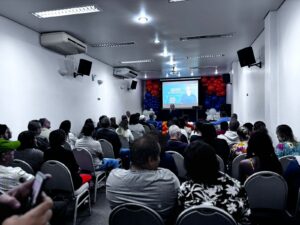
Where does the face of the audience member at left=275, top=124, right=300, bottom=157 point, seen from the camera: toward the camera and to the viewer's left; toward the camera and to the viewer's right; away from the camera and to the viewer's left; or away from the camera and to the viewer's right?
away from the camera and to the viewer's left

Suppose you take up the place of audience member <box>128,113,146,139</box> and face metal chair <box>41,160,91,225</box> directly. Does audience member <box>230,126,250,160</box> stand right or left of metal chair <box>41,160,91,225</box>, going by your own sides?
left

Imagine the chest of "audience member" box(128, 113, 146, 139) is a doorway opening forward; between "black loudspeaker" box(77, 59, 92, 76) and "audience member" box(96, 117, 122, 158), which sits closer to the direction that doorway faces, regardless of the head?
the black loudspeaker

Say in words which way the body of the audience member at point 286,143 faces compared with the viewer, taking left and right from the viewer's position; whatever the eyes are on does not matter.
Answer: facing away from the viewer and to the left of the viewer

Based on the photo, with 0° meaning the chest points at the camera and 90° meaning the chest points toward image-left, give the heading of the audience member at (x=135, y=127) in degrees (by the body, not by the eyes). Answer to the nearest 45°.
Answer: approximately 180°

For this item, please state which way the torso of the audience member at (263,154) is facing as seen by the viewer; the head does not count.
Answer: away from the camera

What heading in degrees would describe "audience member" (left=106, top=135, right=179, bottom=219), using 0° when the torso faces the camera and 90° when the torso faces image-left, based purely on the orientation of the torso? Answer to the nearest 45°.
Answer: approximately 180°

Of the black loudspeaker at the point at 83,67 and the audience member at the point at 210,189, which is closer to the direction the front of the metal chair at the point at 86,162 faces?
the black loudspeaker

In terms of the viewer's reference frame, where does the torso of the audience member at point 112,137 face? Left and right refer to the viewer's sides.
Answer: facing away from the viewer

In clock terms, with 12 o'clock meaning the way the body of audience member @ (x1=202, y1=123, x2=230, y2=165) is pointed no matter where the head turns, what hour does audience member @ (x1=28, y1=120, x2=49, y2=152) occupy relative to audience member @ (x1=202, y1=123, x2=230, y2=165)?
audience member @ (x1=28, y1=120, x2=49, y2=152) is roughly at 9 o'clock from audience member @ (x1=202, y1=123, x2=230, y2=165).
